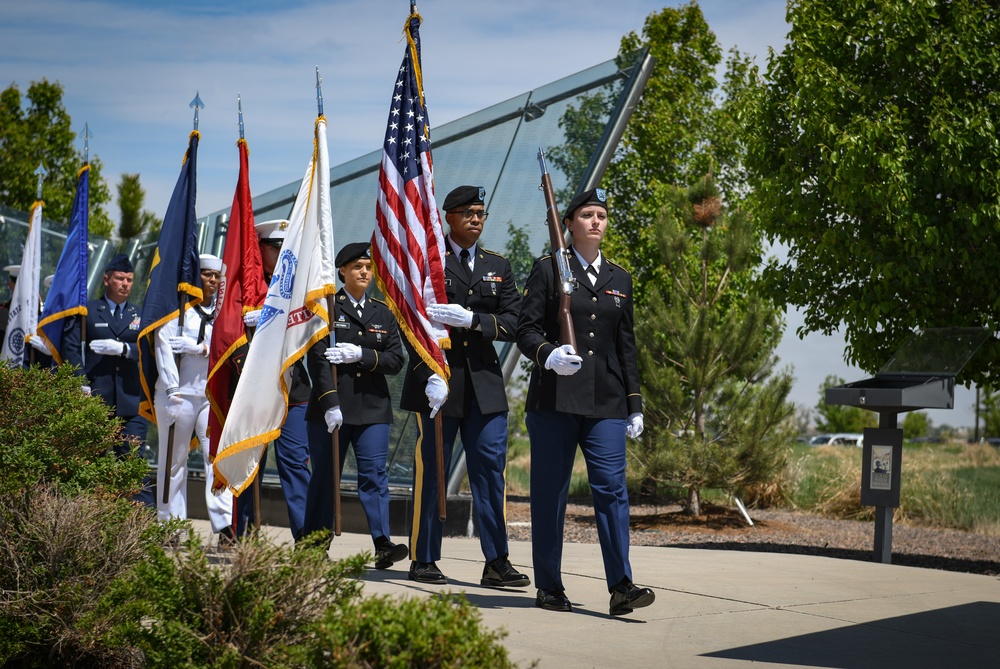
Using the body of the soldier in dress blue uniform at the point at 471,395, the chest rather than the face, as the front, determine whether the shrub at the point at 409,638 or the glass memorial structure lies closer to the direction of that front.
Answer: the shrub

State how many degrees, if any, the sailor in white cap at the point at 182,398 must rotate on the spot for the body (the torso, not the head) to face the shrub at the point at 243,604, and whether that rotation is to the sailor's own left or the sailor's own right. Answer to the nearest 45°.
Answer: approximately 45° to the sailor's own right

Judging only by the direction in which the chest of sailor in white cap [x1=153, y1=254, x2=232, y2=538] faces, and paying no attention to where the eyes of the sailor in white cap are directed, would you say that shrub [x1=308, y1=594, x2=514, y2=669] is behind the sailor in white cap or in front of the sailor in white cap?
in front

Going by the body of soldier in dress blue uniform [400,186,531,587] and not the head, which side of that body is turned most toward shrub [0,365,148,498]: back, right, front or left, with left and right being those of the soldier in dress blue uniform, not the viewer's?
right
